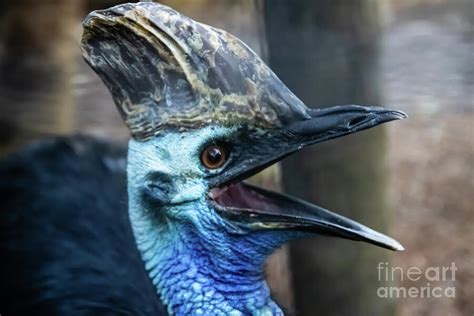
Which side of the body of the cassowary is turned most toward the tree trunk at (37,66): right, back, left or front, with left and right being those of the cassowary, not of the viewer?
left

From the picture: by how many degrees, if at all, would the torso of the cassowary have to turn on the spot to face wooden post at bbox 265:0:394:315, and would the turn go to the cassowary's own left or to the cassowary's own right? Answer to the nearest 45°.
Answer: approximately 45° to the cassowary's own left

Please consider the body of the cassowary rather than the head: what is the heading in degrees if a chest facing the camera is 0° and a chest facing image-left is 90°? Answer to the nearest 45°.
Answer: approximately 270°

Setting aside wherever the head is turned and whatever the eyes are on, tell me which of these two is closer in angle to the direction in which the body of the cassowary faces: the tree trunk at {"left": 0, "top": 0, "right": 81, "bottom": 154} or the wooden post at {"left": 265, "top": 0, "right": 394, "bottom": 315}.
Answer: the wooden post
